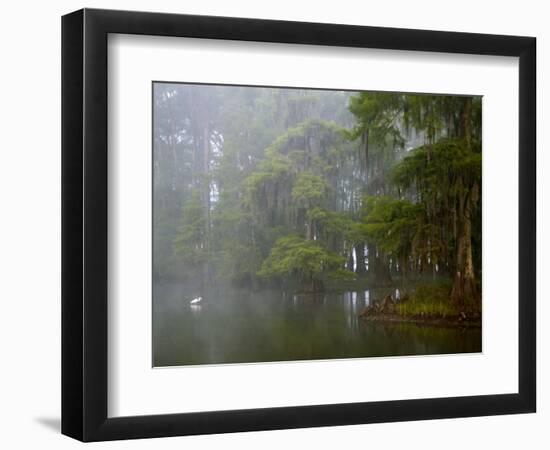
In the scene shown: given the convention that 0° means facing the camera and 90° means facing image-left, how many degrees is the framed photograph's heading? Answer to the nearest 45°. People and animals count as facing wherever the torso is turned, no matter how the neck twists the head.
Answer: approximately 315°
